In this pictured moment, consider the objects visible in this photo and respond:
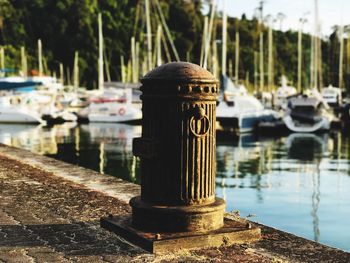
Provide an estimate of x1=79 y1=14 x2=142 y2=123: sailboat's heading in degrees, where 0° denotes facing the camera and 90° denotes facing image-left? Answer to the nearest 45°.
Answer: approximately 90°

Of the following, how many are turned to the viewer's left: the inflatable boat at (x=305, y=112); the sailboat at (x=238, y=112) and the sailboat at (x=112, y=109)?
1

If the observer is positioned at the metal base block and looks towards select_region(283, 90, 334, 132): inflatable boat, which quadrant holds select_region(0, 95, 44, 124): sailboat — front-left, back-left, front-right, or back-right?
front-left

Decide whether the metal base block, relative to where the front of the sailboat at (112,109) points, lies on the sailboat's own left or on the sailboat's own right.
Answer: on the sailboat's own left

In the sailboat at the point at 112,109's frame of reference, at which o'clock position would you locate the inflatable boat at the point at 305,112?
the inflatable boat at the point at 305,112 is roughly at 7 o'clock from the sailboat at the point at 112,109.
